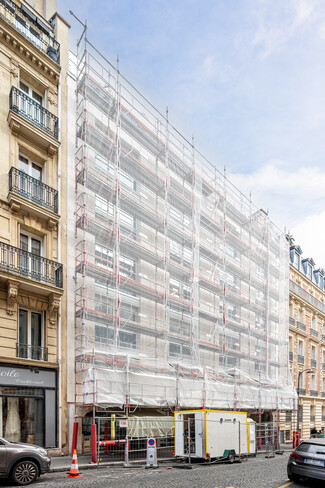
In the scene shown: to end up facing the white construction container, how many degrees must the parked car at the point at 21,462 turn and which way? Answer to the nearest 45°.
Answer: approximately 45° to its left

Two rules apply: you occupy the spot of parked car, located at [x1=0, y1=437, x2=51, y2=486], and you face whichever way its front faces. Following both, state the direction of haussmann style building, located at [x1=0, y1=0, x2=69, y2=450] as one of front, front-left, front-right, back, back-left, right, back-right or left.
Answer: left

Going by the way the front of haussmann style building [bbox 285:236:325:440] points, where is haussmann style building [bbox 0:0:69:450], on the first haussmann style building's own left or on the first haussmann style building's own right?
on the first haussmann style building's own right

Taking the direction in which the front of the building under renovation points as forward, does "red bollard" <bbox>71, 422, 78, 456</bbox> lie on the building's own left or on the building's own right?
on the building's own right

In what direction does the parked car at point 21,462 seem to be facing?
to the viewer's right

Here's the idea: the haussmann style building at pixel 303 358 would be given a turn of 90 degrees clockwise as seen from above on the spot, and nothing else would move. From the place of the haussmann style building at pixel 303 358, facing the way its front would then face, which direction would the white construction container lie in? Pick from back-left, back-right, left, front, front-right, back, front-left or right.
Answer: front-left
